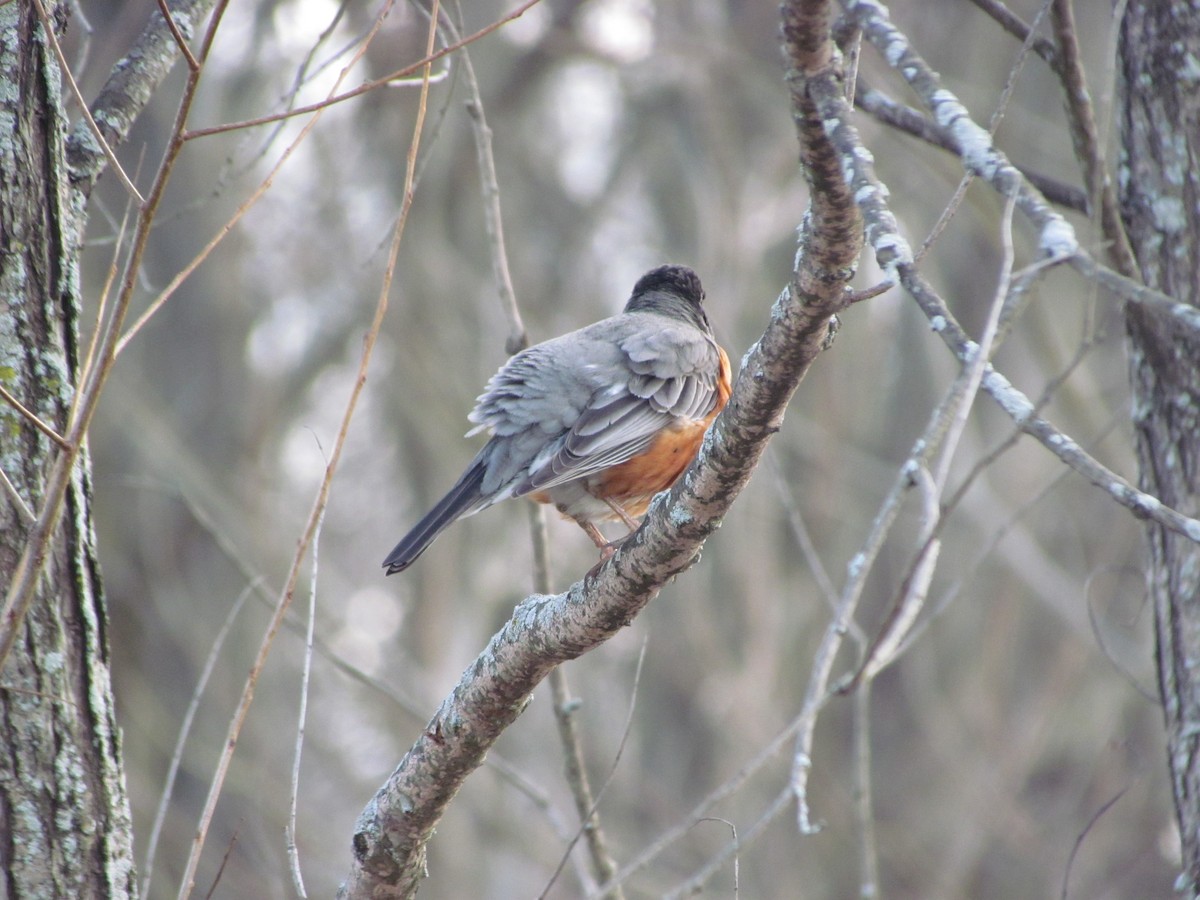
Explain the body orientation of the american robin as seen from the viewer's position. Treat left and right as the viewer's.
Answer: facing away from the viewer and to the right of the viewer

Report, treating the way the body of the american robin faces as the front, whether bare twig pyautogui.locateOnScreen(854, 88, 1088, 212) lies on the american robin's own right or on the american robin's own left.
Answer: on the american robin's own right

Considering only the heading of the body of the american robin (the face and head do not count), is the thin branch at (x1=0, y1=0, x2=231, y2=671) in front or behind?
behind

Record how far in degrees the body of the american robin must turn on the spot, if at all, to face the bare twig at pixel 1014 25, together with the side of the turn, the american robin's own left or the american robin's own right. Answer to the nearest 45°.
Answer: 0° — it already faces it

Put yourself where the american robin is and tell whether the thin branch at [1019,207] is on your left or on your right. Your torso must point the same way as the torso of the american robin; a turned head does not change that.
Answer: on your right

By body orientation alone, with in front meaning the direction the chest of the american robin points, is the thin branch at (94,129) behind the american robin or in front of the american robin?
behind
